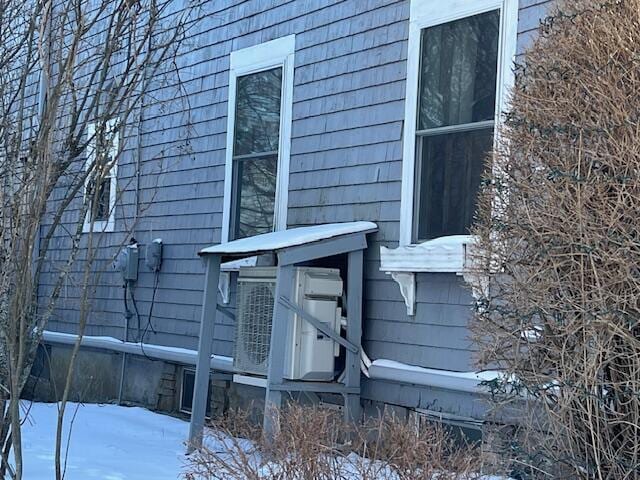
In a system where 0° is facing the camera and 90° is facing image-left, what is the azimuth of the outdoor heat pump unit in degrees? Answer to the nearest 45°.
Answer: approximately 45°

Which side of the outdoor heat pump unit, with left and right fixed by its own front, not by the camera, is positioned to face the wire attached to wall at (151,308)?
right
